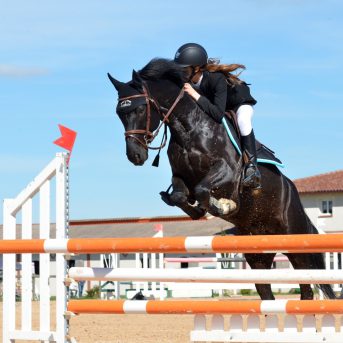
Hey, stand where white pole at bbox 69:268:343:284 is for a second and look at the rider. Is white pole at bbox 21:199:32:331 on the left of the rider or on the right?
left

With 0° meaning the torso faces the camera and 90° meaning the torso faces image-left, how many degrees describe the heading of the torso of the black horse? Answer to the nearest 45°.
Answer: approximately 45°

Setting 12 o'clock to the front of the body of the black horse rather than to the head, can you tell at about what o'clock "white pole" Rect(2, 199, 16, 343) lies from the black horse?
The white pole is roughly at 1 o'clock from the black horse.

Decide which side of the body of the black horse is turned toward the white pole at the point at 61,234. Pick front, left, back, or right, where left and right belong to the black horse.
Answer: front

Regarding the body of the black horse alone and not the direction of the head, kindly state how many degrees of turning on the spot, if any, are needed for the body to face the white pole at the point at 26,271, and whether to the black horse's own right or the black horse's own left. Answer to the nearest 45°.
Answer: approximately 45° to the black horse's own right

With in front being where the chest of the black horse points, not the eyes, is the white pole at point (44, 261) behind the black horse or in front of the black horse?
in front
